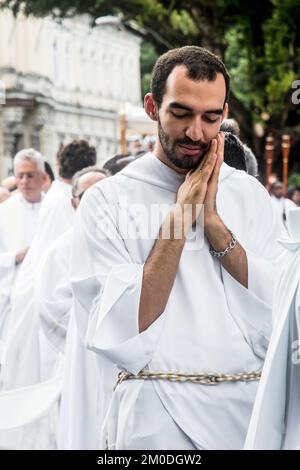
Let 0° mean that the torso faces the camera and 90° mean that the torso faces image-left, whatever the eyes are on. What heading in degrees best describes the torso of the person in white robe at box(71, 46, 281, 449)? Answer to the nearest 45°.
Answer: approximately 315°

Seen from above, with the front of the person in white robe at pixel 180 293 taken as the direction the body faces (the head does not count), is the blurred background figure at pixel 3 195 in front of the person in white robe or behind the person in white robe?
behind

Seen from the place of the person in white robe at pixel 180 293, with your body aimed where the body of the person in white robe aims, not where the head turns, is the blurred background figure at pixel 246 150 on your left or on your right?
on your left

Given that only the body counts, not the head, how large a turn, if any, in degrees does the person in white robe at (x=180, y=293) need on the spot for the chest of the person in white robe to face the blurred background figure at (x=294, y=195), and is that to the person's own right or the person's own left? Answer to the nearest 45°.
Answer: approximately 135° to the person's own left
